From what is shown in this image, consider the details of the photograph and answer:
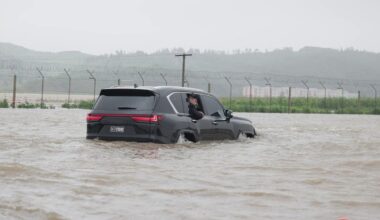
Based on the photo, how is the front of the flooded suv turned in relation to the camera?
facing away from the viewer and to the right of the viewer
